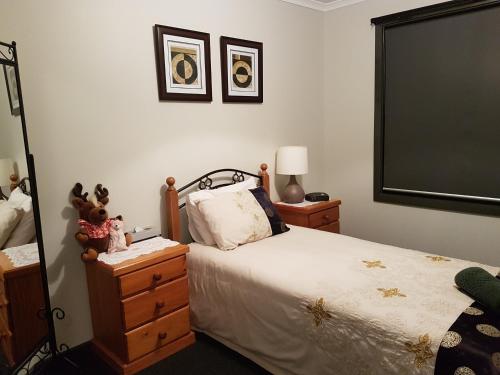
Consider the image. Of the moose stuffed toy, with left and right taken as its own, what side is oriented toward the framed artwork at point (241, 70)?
left

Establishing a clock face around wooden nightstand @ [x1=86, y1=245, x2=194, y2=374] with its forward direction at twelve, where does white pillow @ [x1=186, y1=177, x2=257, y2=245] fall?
The white pillow is roughly at 9 o'clock from the wooden nightstand.

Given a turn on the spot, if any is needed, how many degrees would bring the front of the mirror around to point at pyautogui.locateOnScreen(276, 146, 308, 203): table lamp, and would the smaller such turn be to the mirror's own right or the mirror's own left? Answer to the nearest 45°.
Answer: approximately 45° to the mirror's own left

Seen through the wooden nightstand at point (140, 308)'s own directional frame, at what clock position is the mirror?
The mirror is roughly at 4 o'clock from the wooden nightstand.

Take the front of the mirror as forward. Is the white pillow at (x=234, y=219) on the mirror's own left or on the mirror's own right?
on the mirror's own left

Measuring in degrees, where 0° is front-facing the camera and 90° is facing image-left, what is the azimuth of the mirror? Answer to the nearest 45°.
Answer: approximately 315°
